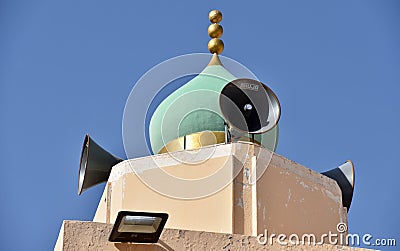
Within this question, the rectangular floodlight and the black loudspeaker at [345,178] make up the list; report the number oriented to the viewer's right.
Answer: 1

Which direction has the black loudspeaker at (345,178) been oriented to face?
to the viewer's right

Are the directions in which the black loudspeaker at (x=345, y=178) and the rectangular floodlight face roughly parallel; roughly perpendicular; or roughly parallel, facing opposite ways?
roughly perpendicular

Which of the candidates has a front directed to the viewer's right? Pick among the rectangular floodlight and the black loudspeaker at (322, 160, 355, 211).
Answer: the black loudspeaker

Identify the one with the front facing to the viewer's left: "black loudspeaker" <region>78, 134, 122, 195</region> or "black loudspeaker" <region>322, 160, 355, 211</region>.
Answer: "black loudspeaker" <region>78, 134, 122, 195</region>

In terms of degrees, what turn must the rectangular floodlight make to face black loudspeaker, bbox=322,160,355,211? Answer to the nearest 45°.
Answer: approximately 135° to its left

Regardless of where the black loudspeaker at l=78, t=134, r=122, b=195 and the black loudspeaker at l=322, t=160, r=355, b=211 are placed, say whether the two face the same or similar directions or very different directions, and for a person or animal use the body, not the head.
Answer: very different directions

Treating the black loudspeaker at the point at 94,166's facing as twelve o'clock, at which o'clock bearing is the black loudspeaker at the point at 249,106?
the black loudspeaker at the point at 249,106 is roughly at 7 o'clock from the black loudspeaker at the point at 94,166.

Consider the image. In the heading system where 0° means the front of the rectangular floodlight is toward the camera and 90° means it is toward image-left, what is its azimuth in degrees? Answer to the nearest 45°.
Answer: approximately 0°

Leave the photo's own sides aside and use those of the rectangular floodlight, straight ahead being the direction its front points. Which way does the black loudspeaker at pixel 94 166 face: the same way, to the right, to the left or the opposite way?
to the right

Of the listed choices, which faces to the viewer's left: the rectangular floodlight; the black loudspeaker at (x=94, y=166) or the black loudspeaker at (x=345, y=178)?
the black loudspeaker at (x=94, y=166)

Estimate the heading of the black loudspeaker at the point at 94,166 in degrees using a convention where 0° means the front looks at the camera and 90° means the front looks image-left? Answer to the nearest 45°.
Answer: approximately 90°
